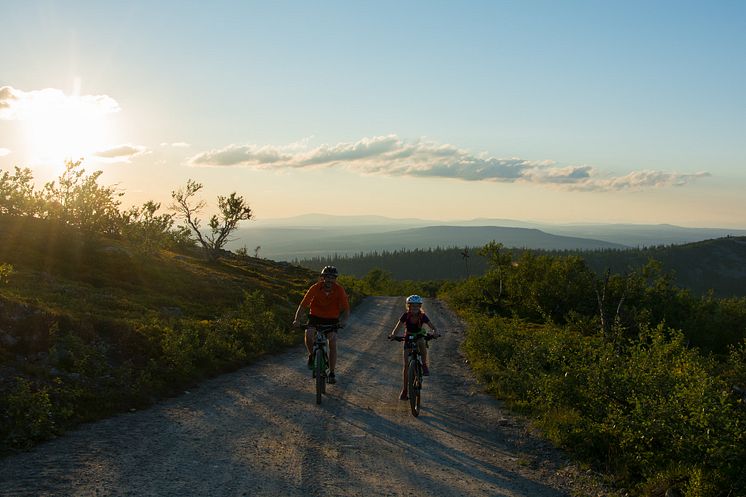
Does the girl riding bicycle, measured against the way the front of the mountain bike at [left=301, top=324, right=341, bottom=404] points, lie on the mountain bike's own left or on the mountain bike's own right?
on the mountain bike's own left

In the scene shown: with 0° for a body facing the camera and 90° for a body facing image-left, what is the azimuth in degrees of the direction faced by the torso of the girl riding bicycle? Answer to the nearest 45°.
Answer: approximately 0°

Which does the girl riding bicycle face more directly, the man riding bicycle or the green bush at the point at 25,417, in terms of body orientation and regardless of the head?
the green bush

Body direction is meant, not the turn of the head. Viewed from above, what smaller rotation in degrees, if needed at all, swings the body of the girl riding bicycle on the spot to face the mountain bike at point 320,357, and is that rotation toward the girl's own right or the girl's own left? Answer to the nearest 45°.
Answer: approximately 90° to the girl's own right
